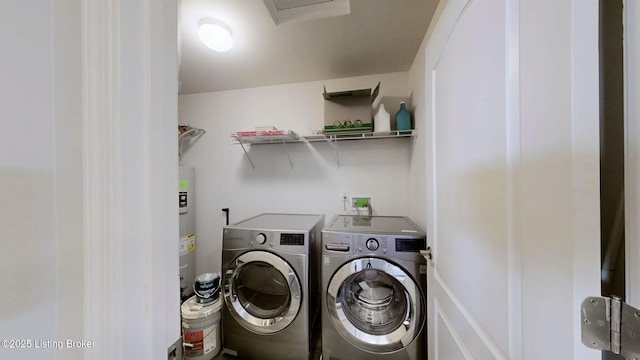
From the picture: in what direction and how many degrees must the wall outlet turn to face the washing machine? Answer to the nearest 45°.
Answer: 0° — it already faces it

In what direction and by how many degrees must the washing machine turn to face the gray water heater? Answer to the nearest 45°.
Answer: approximately 90° to its right

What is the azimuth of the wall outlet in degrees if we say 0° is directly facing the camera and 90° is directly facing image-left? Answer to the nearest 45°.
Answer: approximately 0°

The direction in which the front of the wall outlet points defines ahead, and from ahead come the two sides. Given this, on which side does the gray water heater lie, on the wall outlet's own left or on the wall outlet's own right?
on the wall outlet's own right

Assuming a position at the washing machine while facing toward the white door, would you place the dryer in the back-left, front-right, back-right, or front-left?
back-right

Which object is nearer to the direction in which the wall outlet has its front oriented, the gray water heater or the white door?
the white door

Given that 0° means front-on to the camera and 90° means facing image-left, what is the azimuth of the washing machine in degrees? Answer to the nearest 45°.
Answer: approximately 0°

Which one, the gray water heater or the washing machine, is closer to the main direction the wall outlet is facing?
the washing machine

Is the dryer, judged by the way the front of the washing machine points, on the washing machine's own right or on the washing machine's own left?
on the washing machine's own right

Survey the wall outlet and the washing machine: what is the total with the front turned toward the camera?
2
